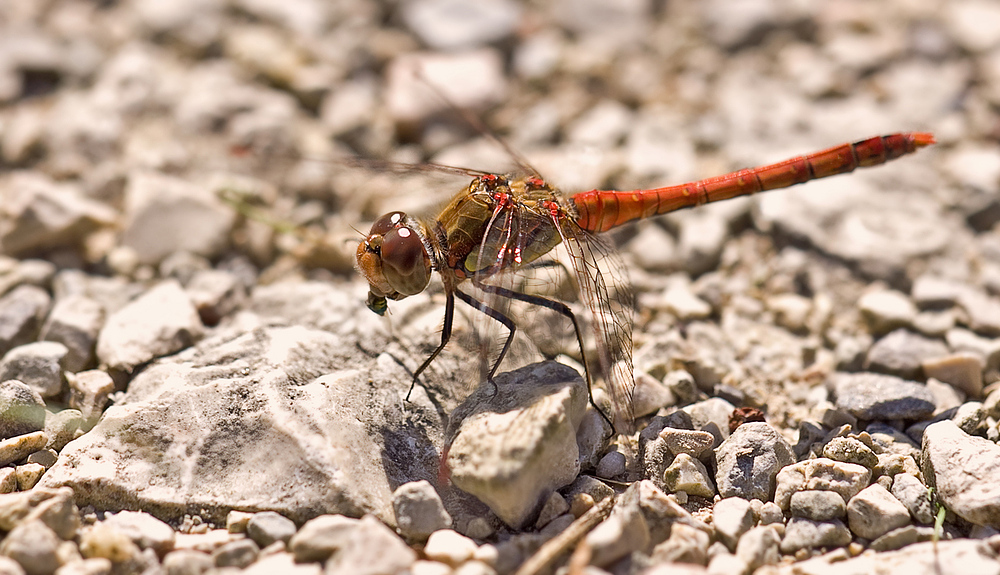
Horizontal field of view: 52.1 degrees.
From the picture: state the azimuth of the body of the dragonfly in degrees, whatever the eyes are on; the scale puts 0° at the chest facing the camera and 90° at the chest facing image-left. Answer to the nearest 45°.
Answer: approximately 90°

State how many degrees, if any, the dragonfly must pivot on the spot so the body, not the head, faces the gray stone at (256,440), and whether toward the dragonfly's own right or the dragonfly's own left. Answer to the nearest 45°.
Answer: approximately 45° to the dragonfly's own left

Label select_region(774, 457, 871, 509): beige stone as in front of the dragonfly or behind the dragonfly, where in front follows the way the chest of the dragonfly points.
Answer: behind

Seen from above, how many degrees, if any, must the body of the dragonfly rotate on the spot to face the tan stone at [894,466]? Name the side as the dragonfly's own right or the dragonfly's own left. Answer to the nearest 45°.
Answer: approximately 180°

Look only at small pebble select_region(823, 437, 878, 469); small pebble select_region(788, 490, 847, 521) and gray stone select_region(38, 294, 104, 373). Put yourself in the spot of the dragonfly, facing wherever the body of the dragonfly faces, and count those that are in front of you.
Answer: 1

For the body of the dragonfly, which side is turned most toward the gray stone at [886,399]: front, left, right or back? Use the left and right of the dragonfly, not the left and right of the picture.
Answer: back

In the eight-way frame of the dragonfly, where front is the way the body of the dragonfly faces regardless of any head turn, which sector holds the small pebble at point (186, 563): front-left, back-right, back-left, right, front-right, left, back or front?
front-left

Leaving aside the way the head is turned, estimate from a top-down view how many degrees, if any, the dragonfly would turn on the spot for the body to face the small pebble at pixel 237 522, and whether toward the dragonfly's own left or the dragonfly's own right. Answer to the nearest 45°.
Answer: approximately 45° to the dragonfly's own left

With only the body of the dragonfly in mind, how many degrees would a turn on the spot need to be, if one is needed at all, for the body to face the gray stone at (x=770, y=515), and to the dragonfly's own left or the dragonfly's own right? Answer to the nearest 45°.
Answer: approximately 135° to the dragonfly's own left

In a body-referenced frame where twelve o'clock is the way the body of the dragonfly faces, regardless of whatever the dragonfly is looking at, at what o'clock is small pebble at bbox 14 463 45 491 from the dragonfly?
The small pebble is roughly at 11 o'clock from the dragonfly.

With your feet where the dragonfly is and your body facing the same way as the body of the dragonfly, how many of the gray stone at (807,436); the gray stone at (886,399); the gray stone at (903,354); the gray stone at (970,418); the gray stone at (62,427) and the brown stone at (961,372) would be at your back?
5

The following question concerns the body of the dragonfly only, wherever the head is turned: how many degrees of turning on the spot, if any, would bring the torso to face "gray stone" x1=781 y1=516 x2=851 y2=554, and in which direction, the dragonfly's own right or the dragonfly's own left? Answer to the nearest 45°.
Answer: approximately 135° to the dragonfly's own left

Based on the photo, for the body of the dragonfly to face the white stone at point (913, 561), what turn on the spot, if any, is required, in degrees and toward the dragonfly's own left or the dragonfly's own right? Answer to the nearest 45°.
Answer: approximately 135° to the dragonfly's own left

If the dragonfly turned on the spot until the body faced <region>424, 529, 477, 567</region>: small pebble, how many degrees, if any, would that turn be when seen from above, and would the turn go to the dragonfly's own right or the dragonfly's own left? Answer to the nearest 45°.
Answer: approximately 90° to the dragonfly's own left

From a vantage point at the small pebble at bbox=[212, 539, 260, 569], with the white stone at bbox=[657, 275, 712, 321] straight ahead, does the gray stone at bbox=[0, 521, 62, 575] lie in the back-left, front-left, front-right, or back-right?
back-left
